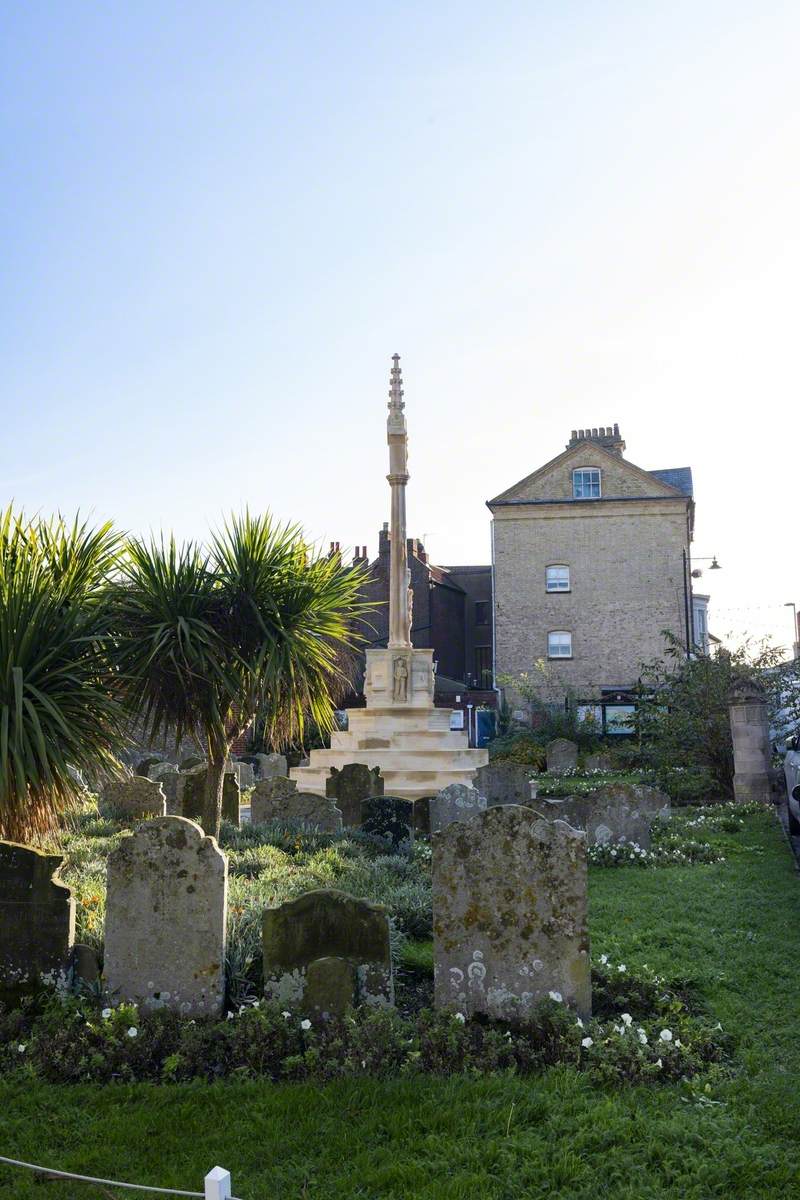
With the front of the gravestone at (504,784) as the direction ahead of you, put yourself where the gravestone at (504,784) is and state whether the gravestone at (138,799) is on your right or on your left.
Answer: on your right

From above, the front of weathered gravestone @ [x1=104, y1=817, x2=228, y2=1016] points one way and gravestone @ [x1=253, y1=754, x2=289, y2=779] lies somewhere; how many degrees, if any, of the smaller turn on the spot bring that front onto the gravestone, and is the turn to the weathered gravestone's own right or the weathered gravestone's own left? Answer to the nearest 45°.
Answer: approximately 180°

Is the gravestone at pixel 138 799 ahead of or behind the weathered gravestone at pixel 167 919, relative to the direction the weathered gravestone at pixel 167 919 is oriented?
behind

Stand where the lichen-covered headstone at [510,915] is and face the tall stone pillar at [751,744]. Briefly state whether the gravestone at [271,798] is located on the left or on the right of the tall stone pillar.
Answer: left

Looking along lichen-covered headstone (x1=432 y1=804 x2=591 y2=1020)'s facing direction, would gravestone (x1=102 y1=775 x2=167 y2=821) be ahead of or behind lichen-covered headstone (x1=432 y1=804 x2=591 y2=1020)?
behind

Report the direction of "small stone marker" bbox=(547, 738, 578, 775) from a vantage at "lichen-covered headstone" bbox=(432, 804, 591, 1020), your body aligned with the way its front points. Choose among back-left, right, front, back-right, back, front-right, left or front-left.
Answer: back

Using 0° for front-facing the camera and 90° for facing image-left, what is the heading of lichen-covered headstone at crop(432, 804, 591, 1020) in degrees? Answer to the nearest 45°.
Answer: approximately 0°

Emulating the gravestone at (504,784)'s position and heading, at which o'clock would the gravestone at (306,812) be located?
the gravestone at (306,812) is roughly at 2 o'clock from the gravestone at (504,784).
